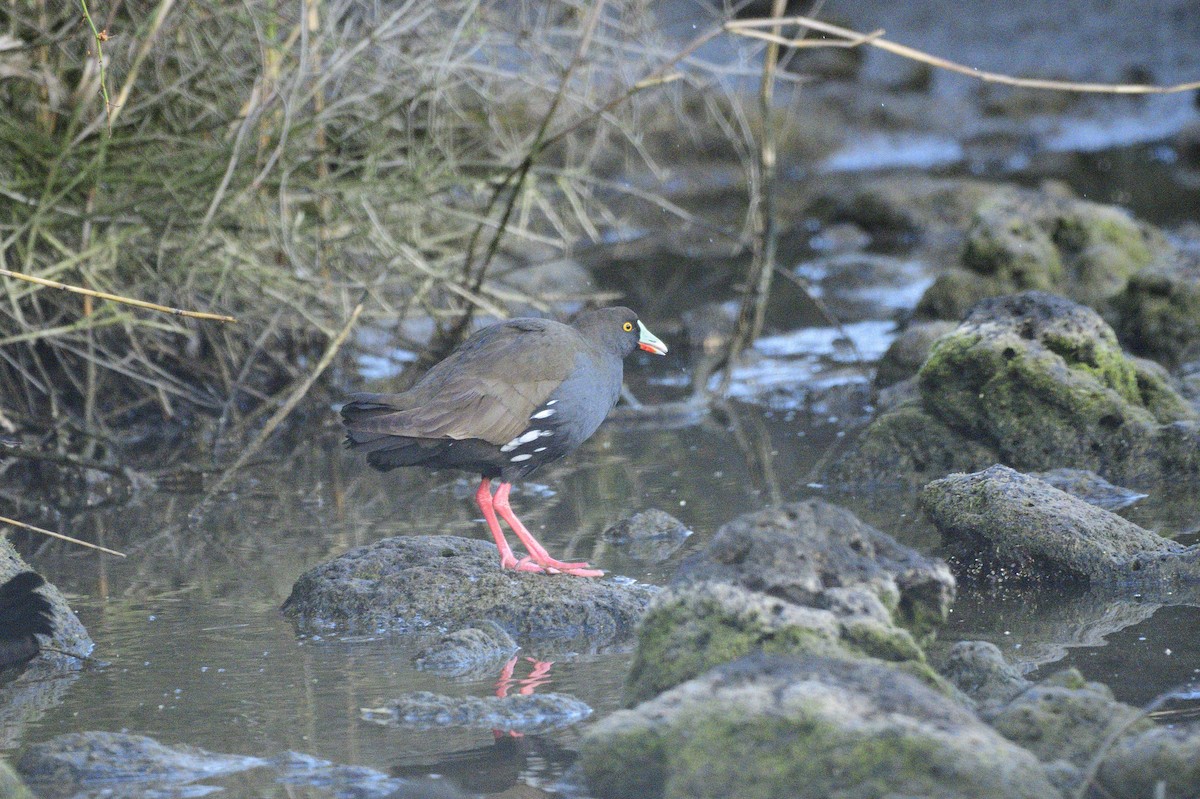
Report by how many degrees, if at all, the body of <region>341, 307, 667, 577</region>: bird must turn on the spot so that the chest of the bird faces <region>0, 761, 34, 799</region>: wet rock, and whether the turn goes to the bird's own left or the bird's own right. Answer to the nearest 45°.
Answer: approximately 135° to the bird's own right

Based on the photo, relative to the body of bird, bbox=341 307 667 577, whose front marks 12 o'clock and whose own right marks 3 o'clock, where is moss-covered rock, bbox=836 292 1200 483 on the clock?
The moss-covered rock is roughly at 11 o'clock from the bird.

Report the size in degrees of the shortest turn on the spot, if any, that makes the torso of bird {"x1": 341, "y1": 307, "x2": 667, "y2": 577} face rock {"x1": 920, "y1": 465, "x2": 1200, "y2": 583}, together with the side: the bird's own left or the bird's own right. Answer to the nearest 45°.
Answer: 0° — it already faces it

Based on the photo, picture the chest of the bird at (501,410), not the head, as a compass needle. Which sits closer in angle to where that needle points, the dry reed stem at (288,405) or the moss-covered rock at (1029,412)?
the moss-covered rock

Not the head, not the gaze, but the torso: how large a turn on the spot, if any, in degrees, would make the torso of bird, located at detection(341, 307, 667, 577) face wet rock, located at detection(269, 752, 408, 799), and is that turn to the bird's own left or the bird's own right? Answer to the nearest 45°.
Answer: approximately 90° to the bird's own right

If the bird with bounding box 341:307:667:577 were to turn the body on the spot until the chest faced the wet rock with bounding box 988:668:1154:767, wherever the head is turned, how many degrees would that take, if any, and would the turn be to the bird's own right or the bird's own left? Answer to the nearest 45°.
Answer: approximately 45° to the bird's own right

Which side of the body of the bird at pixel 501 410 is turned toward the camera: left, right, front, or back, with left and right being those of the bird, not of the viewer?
right

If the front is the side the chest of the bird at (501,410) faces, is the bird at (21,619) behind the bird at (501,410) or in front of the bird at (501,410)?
behind

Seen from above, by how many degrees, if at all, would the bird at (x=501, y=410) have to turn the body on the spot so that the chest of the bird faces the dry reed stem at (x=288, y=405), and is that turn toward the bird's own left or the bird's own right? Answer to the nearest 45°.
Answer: approximately 135° to the bird's own left

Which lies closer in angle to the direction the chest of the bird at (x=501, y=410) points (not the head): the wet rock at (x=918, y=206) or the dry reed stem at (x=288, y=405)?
the wet rock
